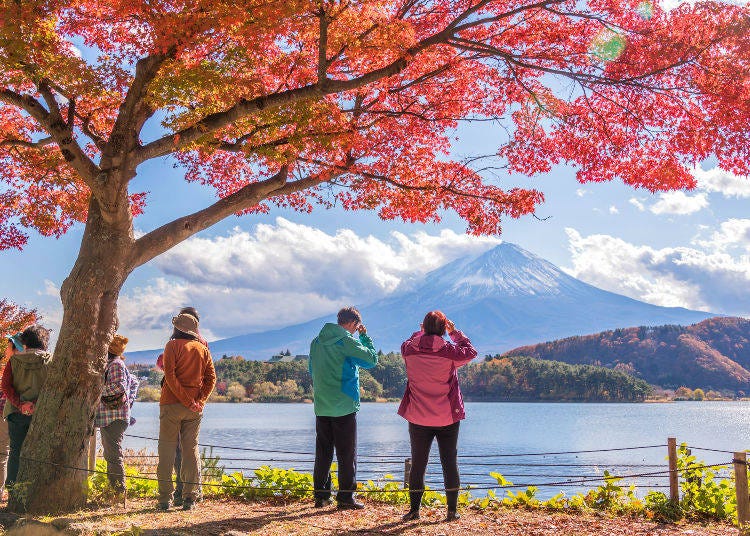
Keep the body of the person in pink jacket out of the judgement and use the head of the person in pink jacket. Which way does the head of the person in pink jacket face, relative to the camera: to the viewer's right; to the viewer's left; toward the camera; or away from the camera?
away from the camera

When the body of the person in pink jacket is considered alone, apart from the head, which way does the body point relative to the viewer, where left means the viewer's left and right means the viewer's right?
facing away from the viewer

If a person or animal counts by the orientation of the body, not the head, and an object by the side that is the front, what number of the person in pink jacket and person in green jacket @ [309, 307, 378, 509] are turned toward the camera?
0

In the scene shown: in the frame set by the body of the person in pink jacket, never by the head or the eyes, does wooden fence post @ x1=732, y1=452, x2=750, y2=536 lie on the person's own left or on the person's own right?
on the person's own right

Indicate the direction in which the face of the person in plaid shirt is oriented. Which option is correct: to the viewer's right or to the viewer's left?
to the viewer's right

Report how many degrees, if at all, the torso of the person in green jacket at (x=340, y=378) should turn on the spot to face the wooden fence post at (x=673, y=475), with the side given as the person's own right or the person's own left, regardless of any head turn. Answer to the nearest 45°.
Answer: approximately 45° to the person's own right

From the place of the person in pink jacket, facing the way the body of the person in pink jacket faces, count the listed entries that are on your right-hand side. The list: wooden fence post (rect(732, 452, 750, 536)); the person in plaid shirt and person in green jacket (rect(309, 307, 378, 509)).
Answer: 1

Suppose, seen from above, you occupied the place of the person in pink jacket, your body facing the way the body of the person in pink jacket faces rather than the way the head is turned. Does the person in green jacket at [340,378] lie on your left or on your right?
on your left

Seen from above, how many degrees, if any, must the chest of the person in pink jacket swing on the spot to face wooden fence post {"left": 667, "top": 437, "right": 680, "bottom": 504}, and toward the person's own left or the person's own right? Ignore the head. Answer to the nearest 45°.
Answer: approximately 45° to the person's own right

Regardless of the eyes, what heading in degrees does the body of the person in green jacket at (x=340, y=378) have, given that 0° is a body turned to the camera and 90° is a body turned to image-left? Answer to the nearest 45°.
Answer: approximately 225°

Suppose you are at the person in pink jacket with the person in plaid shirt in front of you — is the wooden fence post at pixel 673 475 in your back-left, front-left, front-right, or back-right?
back-right

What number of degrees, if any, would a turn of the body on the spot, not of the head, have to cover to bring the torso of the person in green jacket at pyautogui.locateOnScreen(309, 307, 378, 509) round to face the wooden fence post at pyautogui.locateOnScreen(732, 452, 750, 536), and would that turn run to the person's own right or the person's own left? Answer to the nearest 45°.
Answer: approximately 45° to the person's own right
